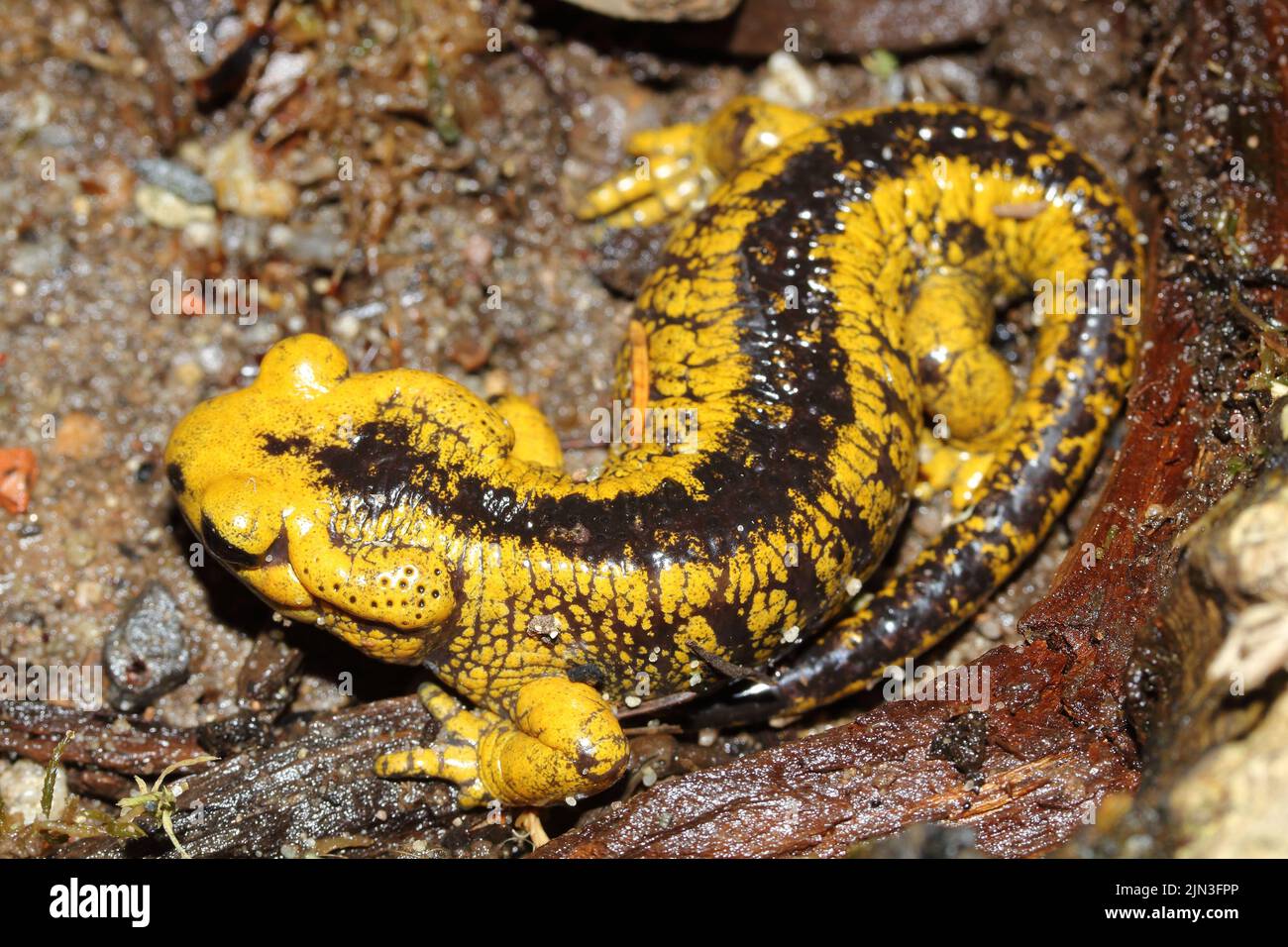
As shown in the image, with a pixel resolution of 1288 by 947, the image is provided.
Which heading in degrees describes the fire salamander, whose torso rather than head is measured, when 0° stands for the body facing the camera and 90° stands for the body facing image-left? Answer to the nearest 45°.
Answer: approximately 90°

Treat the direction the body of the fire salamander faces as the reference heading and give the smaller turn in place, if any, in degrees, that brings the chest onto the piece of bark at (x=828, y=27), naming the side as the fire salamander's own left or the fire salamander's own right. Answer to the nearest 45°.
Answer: approximately 90° to the fire salamander's own right

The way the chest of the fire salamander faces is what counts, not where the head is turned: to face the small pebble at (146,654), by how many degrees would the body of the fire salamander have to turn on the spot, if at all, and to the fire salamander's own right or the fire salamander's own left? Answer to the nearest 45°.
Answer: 0° — it already faces it

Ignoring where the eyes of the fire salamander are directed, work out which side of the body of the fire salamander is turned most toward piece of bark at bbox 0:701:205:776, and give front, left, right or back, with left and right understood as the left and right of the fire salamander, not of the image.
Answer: front
